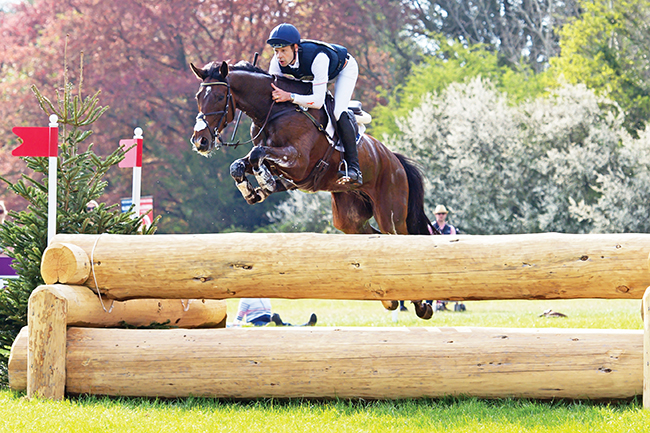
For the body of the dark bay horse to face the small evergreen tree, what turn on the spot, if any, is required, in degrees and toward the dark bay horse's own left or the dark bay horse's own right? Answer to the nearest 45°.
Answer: approximately 45° to the dark bay horse's own right

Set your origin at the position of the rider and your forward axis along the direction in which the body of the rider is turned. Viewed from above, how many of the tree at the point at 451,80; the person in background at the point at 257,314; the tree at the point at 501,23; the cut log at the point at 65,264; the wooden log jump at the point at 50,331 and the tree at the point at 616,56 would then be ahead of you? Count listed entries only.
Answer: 2

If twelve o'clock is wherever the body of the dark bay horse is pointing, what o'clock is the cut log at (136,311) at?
The cut log is roughly at 12 o'clock from the dark bay horse.

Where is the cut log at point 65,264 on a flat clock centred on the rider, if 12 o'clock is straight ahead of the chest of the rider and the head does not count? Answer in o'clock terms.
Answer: The cut log is roughly at 12 o'clock from the rider.

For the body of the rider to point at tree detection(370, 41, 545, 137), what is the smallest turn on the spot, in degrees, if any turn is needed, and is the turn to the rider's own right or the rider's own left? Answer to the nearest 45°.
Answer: approximately 135° to the rider's own right

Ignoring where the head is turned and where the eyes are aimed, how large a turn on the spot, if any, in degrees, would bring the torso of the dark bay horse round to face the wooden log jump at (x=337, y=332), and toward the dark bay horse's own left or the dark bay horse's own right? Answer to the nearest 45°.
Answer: approximately 45° to the dark bay horse's own left

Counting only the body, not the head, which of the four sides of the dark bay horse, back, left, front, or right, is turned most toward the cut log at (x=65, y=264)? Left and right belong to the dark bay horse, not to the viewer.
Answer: front

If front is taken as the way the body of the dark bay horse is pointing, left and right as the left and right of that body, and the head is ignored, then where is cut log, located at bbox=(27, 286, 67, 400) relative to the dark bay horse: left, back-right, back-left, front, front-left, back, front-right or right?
front

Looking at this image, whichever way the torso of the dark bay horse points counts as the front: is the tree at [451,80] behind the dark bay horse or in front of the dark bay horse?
behind

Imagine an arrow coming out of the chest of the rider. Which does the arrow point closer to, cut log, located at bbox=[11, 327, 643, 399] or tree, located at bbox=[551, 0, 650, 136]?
the cut log

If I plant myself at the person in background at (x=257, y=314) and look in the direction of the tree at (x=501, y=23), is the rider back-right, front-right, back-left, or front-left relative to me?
back-right

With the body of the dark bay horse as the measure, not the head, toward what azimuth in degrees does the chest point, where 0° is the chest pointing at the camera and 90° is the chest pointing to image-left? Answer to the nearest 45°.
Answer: approximately 45°
